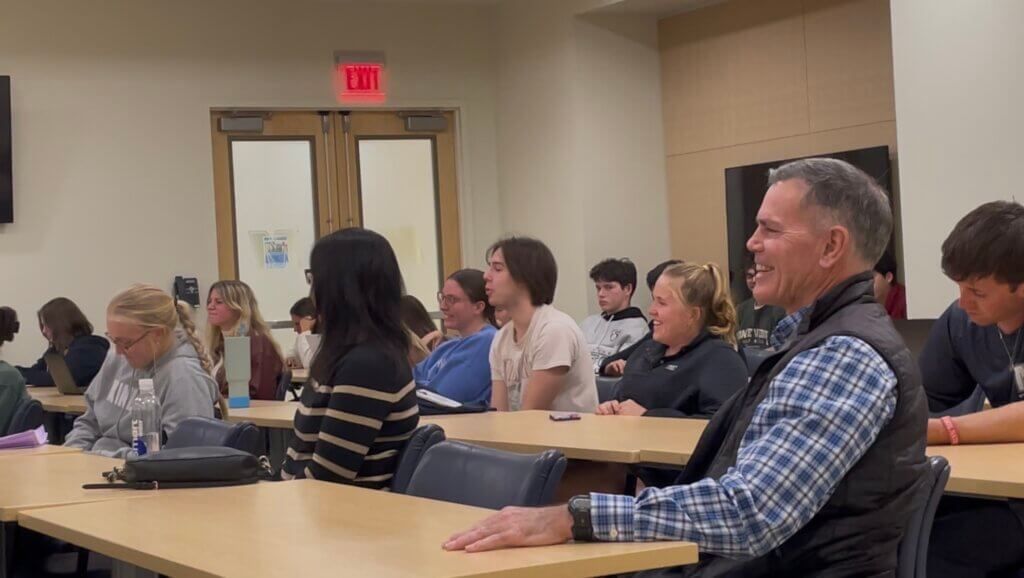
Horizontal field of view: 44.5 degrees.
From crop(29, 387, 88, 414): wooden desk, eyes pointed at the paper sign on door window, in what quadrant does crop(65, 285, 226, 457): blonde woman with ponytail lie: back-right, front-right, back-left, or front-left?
back-right

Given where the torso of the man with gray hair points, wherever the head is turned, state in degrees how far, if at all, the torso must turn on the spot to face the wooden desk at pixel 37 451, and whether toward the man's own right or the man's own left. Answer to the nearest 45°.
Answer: approximately 45° to the man's own right

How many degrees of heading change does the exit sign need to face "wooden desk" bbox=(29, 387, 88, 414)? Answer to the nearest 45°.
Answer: approximately 45° to its right

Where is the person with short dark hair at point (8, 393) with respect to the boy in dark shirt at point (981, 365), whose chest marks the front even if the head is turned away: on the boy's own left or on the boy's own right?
on the boy's own right

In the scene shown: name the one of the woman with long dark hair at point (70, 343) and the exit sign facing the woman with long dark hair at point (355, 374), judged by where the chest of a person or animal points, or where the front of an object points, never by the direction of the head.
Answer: the exit sign

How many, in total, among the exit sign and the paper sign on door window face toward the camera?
2

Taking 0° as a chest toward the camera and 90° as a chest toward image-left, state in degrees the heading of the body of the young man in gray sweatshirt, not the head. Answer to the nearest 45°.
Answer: approximately 45°

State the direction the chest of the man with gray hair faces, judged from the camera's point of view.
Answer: to the viewer's left

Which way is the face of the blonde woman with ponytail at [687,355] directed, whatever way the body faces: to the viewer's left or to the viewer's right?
to the viewer's left

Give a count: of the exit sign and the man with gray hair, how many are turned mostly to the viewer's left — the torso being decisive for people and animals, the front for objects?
1

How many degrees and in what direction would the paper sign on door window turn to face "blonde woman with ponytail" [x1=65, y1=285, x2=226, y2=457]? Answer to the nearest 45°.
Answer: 0° — it already faces them

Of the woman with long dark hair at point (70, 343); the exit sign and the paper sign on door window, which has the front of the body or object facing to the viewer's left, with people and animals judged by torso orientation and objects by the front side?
the woman with long dark hair

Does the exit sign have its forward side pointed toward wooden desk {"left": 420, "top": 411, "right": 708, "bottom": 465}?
yes
